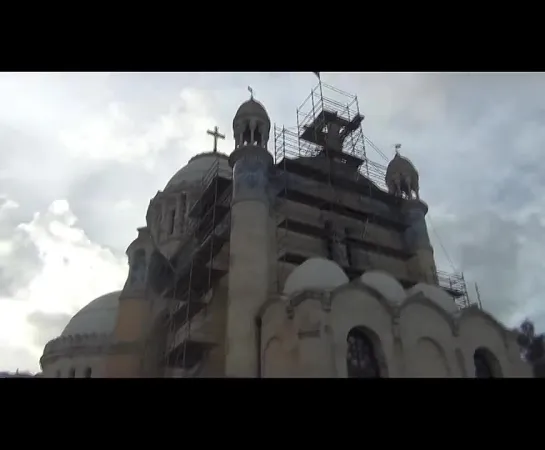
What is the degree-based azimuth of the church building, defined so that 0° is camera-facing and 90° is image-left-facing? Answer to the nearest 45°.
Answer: approximately 315°
